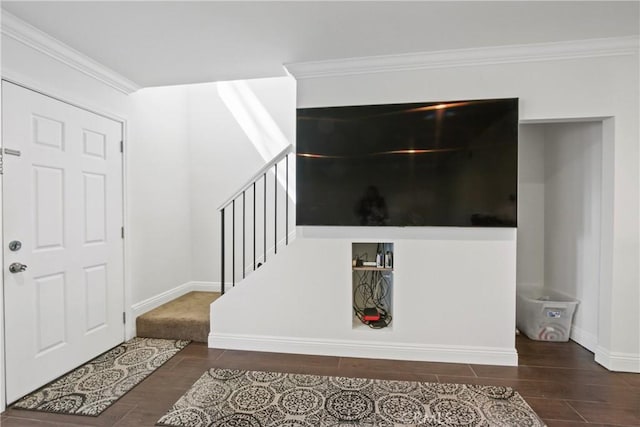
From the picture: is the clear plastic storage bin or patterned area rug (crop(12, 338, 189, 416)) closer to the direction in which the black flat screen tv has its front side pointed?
the patterned area rug

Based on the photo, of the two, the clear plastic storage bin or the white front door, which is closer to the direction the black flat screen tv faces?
the white front door

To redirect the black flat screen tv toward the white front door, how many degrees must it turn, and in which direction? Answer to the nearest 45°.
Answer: approximately 90° to its right

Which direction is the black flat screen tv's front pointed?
toward the camera

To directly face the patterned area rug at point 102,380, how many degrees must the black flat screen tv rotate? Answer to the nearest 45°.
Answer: approximately 90° to its right

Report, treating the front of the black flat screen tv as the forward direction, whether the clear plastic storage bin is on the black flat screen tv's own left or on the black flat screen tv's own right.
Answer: on the black flat screen tv's own left
